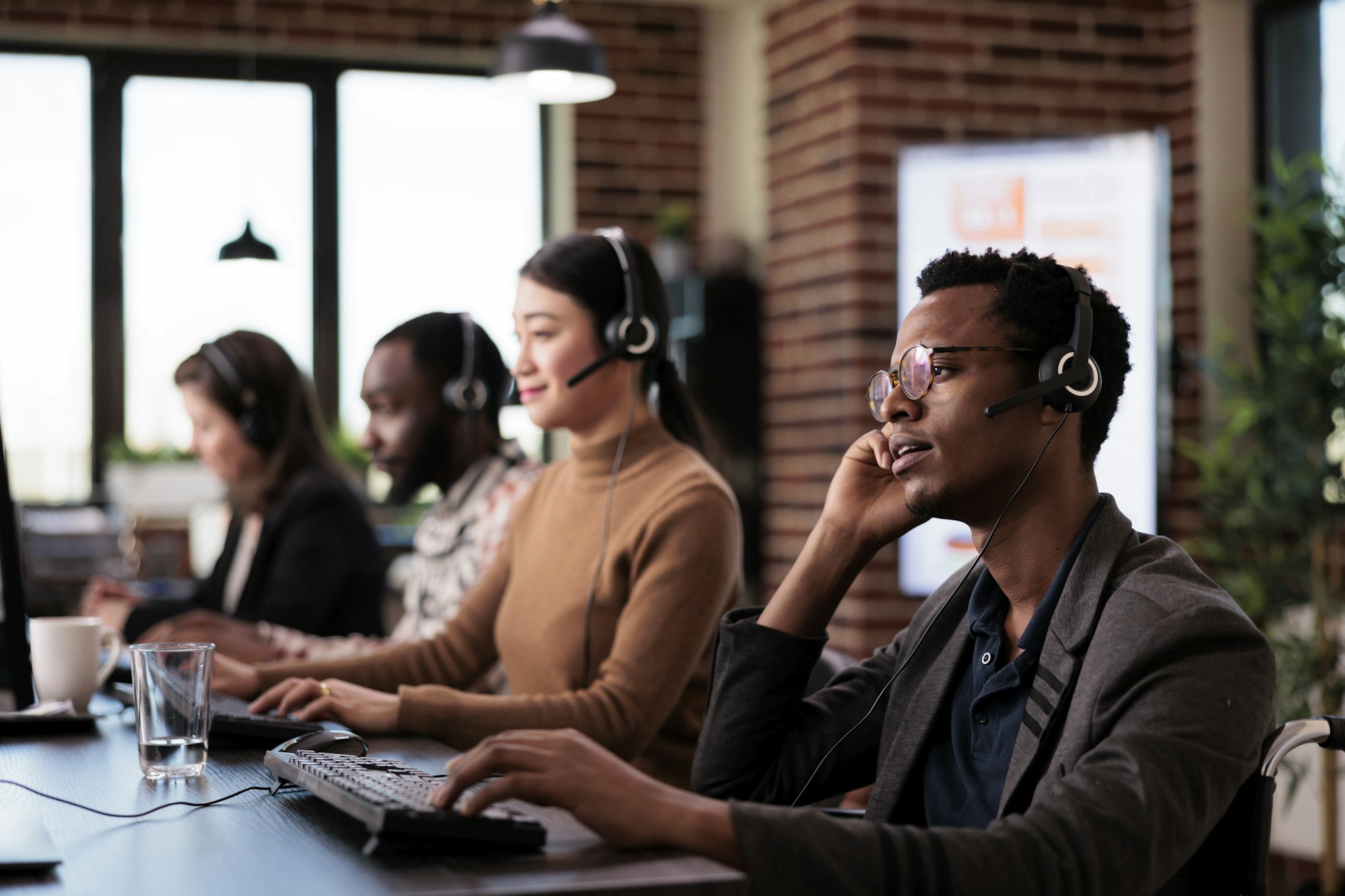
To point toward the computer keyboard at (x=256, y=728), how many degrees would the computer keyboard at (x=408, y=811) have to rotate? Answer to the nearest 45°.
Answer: approximately 90° to its left

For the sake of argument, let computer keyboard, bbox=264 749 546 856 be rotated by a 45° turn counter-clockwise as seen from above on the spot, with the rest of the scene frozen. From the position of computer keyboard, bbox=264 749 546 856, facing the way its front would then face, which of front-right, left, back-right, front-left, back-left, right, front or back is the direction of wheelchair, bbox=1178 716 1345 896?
front-right

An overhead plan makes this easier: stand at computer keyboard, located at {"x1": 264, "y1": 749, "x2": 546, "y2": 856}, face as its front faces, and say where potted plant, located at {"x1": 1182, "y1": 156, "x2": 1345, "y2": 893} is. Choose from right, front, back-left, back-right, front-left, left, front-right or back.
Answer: front-left

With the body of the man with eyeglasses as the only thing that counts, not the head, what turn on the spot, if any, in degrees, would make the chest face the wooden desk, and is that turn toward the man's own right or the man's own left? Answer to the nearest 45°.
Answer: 0° — they already face it

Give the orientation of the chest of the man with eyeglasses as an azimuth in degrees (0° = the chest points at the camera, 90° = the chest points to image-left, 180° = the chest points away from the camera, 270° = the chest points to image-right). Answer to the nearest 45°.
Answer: approximately 45°

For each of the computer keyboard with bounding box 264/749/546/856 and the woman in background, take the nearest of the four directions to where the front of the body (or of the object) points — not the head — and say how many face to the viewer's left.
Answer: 1

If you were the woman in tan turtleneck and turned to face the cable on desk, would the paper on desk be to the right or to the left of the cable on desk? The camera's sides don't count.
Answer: right

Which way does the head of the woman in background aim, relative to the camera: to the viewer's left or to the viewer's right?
to the viewer's left

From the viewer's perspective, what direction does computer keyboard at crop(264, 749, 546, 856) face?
to the viewer's right

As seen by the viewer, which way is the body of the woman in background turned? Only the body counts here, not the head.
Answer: to the viewer's left

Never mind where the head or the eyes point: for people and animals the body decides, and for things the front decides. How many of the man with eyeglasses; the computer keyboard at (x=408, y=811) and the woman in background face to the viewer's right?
1

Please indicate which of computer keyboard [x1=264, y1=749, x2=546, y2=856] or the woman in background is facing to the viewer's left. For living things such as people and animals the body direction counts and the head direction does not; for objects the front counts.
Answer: the woman in background
